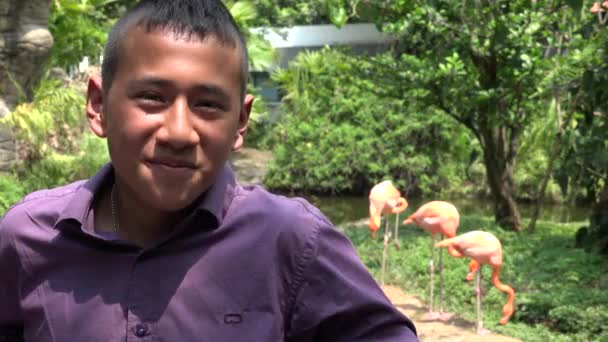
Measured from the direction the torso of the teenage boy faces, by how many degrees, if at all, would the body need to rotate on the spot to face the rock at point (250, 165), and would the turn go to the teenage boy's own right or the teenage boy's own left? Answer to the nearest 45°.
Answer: approximately 180°

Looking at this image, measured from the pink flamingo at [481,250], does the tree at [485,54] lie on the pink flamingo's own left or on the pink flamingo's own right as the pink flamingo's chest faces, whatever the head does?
on the pink flamingo's own left

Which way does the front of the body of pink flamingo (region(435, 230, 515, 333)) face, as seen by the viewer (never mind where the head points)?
to the viewer's right

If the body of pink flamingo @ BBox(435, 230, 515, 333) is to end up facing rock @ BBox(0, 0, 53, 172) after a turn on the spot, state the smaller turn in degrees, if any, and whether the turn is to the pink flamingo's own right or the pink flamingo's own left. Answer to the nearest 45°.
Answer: approximately 135° to the pink flamingo's own left

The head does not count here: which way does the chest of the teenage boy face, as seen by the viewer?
toward the camera

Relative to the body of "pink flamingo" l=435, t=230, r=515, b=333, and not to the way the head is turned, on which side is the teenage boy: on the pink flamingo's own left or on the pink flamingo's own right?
on the pink flamingo's own right

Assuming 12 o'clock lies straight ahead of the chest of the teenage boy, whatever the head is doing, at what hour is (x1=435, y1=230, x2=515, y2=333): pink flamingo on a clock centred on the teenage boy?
The pink flamingo is roughly at 7 o'clock from the teenage boy.

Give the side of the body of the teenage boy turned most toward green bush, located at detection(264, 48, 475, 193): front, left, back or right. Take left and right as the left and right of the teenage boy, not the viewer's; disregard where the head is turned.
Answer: back

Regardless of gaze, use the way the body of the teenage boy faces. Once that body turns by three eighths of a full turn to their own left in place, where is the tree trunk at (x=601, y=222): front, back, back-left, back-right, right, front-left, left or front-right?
front

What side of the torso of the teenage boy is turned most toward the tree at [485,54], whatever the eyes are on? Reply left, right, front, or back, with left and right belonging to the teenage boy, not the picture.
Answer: back
